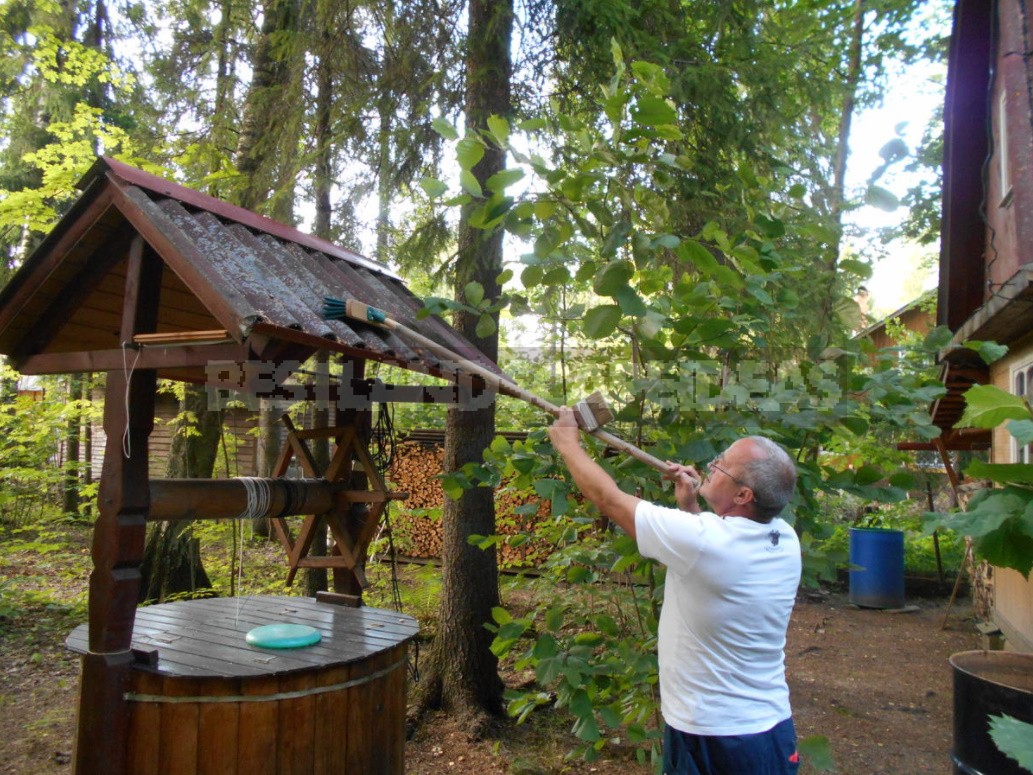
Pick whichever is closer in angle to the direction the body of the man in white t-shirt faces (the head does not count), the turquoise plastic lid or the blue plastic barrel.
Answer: the turquoise plastic lid

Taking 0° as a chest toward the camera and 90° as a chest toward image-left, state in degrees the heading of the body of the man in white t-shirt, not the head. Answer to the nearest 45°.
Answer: approximately 135°

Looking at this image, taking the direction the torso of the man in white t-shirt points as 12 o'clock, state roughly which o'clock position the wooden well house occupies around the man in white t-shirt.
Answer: The wooden well house is roughly at 11 o'clock from the man in white t-shirt.

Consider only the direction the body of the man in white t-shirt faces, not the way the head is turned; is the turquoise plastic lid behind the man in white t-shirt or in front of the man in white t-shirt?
in front

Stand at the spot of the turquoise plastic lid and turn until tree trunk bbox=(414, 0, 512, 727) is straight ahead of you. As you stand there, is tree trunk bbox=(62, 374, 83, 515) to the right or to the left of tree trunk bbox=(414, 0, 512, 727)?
left

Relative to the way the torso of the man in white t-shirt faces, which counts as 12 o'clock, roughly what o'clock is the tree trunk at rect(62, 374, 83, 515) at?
The tree trunk is roughly at 12 o'clock from the man in white t-shirt.

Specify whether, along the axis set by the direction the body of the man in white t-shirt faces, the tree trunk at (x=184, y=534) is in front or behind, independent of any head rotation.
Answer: in front

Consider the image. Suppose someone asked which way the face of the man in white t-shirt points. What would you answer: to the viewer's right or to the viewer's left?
to the viewer's left

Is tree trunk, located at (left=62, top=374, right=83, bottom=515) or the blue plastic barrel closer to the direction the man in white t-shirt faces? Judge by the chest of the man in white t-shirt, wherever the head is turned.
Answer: the tree trunk

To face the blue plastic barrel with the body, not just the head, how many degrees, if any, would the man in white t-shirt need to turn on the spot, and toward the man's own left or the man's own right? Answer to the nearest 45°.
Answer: approximately 45° to the man's own right
